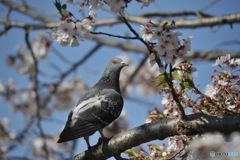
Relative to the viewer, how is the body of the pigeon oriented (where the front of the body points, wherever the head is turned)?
to the viewer's right
